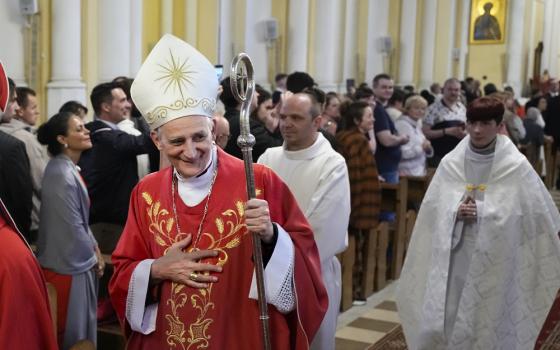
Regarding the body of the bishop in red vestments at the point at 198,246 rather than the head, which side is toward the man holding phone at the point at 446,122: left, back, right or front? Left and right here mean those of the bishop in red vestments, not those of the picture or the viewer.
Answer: back

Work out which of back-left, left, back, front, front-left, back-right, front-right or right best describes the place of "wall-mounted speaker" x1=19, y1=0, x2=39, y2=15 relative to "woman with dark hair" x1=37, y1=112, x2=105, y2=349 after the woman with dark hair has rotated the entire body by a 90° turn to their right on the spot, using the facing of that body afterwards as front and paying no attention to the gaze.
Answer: back

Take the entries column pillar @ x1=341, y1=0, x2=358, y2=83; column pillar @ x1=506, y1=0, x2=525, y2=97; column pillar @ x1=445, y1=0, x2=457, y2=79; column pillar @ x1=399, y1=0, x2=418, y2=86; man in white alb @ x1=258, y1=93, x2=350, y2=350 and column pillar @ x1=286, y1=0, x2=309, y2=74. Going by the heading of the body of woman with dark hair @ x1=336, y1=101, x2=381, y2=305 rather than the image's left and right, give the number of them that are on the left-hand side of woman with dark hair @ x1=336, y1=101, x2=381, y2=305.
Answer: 5

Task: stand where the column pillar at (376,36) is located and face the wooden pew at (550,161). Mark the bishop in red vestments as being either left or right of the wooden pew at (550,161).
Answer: right

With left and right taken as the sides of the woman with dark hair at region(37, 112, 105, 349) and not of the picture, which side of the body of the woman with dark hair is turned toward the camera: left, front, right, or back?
right
